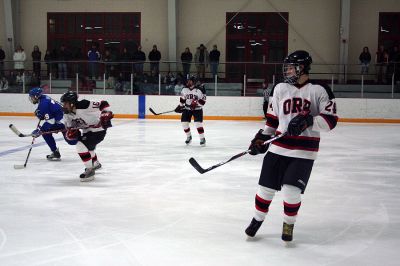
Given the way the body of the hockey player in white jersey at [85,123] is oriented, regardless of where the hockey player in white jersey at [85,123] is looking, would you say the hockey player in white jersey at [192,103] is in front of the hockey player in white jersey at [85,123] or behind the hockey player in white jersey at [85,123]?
behind

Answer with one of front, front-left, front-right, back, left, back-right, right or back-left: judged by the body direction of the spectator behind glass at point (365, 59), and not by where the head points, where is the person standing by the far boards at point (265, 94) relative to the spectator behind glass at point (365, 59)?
front-right

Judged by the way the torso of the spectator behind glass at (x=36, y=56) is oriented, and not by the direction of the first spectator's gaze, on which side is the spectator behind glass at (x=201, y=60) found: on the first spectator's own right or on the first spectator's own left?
on the first spectator's own left

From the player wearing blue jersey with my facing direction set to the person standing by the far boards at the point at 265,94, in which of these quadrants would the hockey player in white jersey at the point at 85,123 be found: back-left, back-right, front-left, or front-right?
back-right

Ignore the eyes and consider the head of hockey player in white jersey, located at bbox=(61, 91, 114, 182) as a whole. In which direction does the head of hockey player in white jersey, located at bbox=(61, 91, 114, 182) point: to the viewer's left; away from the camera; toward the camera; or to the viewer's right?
to the viewer's left

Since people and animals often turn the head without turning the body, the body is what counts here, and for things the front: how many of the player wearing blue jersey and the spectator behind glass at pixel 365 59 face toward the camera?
1
